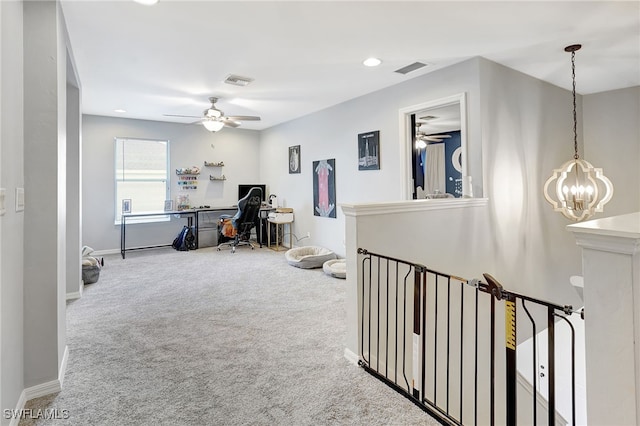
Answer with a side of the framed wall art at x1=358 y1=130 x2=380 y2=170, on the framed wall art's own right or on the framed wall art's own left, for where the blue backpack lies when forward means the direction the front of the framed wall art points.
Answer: on the framed wall art's own right

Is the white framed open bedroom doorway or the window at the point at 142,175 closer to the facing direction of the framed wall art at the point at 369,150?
the window

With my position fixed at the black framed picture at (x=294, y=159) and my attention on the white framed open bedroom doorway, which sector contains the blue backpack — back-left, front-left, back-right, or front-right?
back-right

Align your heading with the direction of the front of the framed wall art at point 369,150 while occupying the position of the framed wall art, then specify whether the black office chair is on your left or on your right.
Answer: on your right

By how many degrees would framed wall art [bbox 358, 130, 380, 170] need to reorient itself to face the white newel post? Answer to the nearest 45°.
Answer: approximately 45° to its left

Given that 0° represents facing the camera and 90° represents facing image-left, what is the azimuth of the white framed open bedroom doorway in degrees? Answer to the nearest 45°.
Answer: approximately 45°

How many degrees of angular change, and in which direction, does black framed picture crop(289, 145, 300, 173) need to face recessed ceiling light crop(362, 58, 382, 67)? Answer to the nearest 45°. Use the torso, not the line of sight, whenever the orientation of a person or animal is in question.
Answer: approximately 45° to its left

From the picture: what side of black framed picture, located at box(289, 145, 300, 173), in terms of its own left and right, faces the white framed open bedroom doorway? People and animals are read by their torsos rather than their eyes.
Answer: left

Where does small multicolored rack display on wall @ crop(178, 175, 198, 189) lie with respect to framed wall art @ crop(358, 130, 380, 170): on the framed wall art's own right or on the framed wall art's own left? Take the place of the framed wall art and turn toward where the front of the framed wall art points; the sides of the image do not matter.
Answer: on the framed wall art's own right
